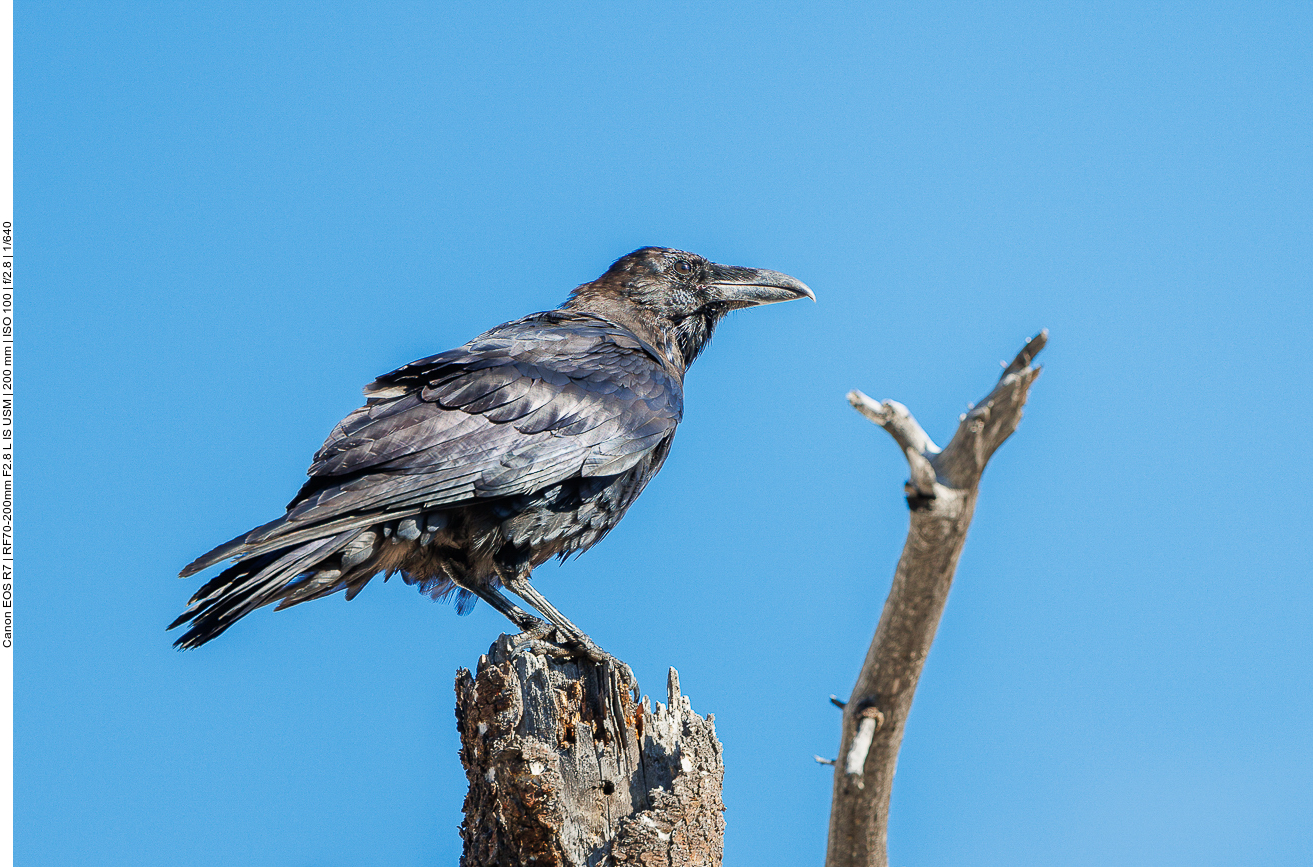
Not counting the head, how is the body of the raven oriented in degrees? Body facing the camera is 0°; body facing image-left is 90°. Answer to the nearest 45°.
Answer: approximately 270°
